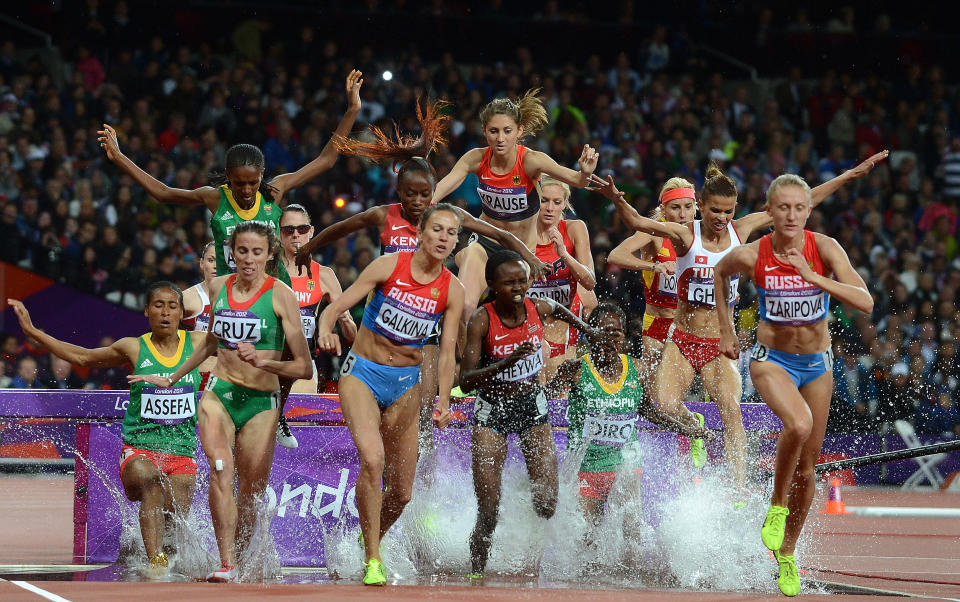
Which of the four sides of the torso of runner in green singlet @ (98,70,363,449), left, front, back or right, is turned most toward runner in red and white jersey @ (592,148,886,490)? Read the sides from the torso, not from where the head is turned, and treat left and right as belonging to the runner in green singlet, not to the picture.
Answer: left

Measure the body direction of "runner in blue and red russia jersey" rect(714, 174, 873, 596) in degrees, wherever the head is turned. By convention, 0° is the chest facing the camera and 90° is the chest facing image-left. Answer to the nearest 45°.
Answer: approximately 0°

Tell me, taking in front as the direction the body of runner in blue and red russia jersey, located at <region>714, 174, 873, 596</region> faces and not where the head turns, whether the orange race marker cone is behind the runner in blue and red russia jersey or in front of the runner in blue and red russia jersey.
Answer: behind

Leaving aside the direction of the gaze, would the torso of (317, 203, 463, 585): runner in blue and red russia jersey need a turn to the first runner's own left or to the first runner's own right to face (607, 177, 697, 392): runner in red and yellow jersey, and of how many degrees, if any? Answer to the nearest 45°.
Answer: approximately 135° to the first runner's own left

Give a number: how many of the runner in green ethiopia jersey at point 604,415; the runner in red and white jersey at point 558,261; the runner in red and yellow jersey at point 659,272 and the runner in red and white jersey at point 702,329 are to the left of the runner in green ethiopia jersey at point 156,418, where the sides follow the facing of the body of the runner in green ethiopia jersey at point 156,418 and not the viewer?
4

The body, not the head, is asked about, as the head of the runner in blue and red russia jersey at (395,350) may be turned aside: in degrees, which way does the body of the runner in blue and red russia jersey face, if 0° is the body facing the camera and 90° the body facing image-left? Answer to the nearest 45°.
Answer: approximately 0°

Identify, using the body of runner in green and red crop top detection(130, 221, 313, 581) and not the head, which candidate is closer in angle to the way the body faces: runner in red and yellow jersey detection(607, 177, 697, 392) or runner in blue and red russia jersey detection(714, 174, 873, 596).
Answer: the runner in blue and red russia jersey
